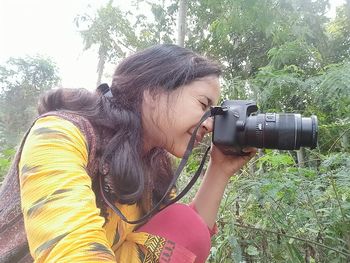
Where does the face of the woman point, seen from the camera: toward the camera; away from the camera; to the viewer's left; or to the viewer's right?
to the viewer's right

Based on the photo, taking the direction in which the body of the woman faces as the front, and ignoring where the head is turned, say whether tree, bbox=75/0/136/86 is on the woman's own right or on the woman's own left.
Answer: on the woman's own left

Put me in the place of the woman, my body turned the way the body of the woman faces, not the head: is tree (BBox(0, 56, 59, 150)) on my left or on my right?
on my left

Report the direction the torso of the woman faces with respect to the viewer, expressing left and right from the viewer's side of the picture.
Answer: facing to the right of the viewer
